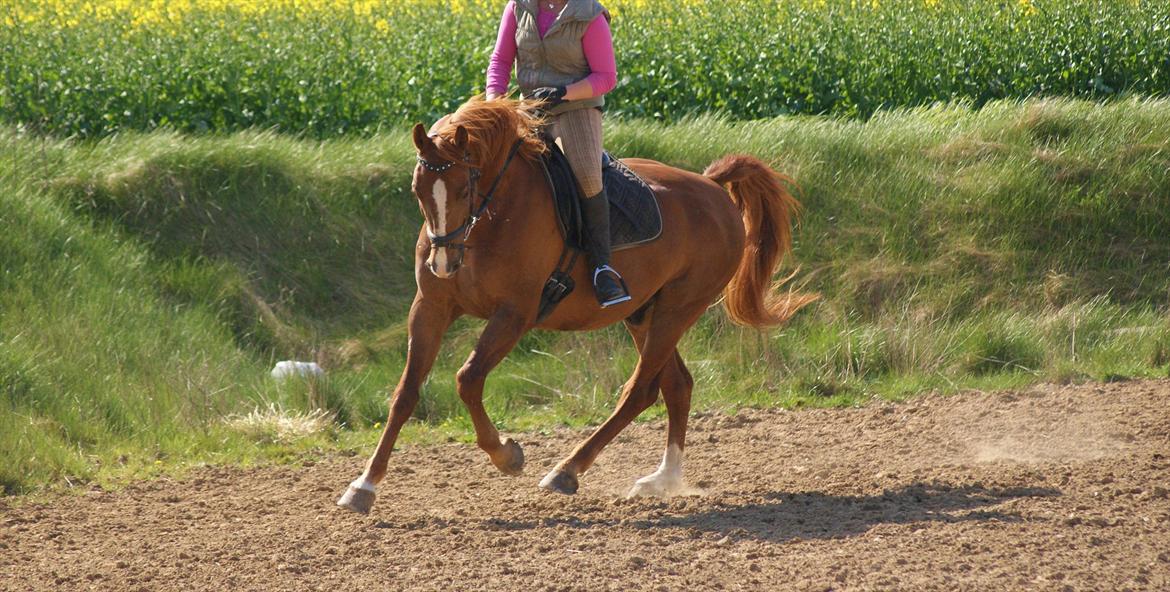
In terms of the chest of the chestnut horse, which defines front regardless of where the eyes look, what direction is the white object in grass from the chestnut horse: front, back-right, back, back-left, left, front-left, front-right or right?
right

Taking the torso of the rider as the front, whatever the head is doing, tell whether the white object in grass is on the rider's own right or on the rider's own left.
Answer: on the rider's own right

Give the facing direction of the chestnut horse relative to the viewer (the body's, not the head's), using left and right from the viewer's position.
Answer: facing the viewer and to the left of the viewer
